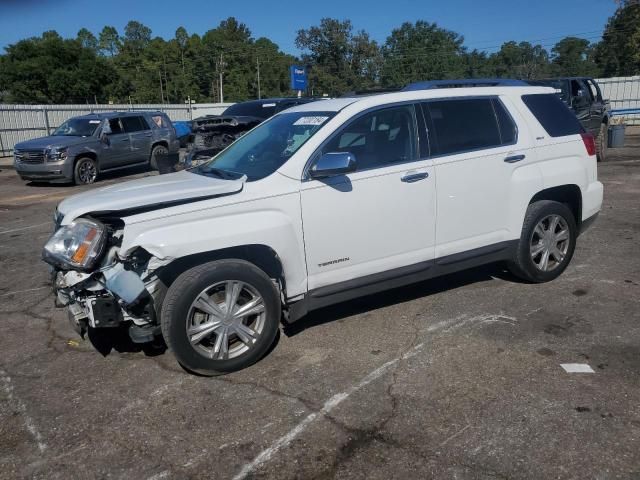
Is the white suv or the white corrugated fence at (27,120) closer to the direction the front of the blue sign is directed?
the white suv

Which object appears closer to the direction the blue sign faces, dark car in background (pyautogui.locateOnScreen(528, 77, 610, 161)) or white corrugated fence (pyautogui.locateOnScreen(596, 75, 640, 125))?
the dark car in background

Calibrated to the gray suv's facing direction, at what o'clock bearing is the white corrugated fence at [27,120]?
The white corrugated fence is roughly at 4 o'clock from the gray suv.

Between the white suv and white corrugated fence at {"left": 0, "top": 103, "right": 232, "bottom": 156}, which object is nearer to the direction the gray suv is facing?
the white suv

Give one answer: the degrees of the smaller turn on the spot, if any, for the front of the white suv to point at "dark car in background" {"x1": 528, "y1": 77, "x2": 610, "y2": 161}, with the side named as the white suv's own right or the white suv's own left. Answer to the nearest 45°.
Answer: approximately 180°

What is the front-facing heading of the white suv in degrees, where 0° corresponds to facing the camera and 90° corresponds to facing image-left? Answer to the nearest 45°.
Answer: approximately 45°

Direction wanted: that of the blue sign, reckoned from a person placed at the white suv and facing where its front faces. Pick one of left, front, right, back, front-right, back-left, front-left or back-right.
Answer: back-right

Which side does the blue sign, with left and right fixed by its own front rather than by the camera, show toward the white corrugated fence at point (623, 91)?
left

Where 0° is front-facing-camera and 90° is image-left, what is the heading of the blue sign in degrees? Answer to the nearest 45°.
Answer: approximately 0°

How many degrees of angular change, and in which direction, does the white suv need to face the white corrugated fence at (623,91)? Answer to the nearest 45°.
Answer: approximately 180°
